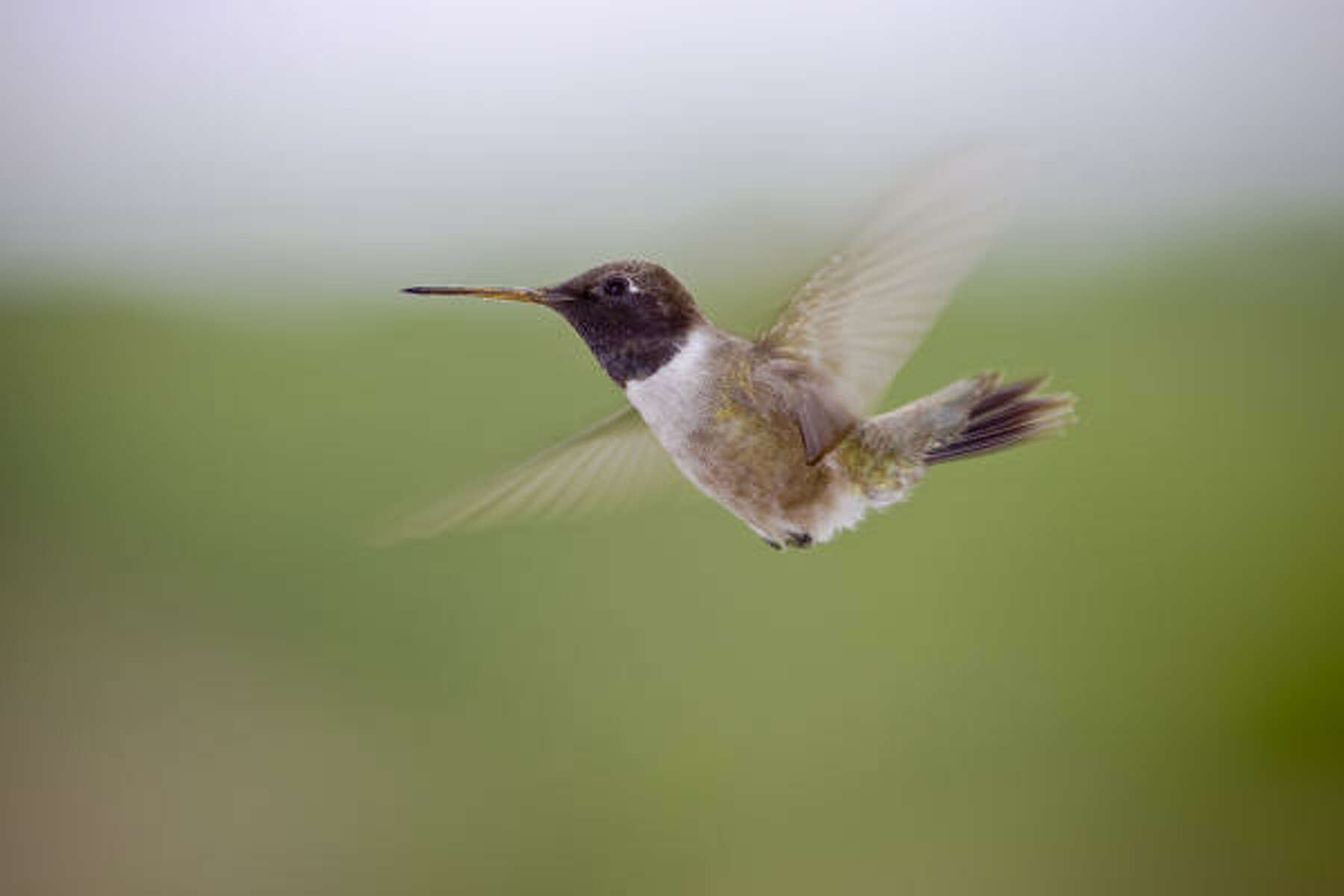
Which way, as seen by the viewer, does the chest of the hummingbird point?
to the viewer's left
